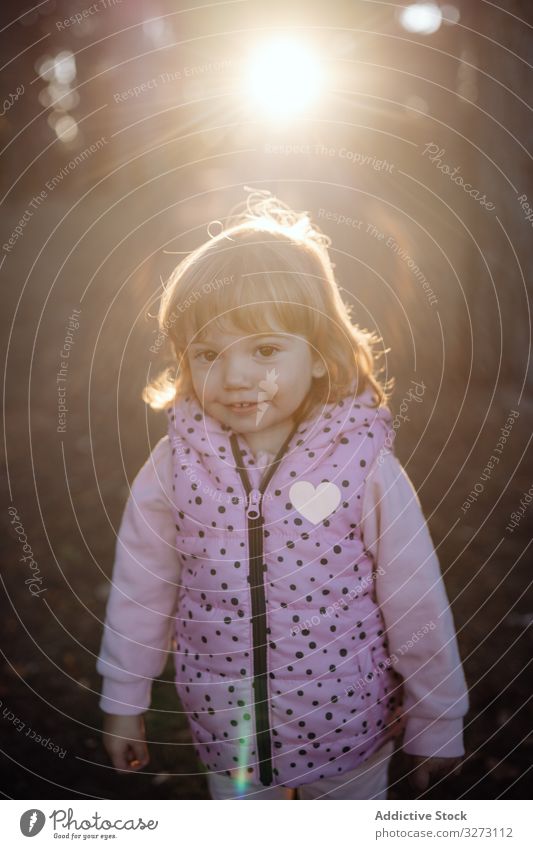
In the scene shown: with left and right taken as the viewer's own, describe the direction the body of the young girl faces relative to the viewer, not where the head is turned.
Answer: facing the viewer
